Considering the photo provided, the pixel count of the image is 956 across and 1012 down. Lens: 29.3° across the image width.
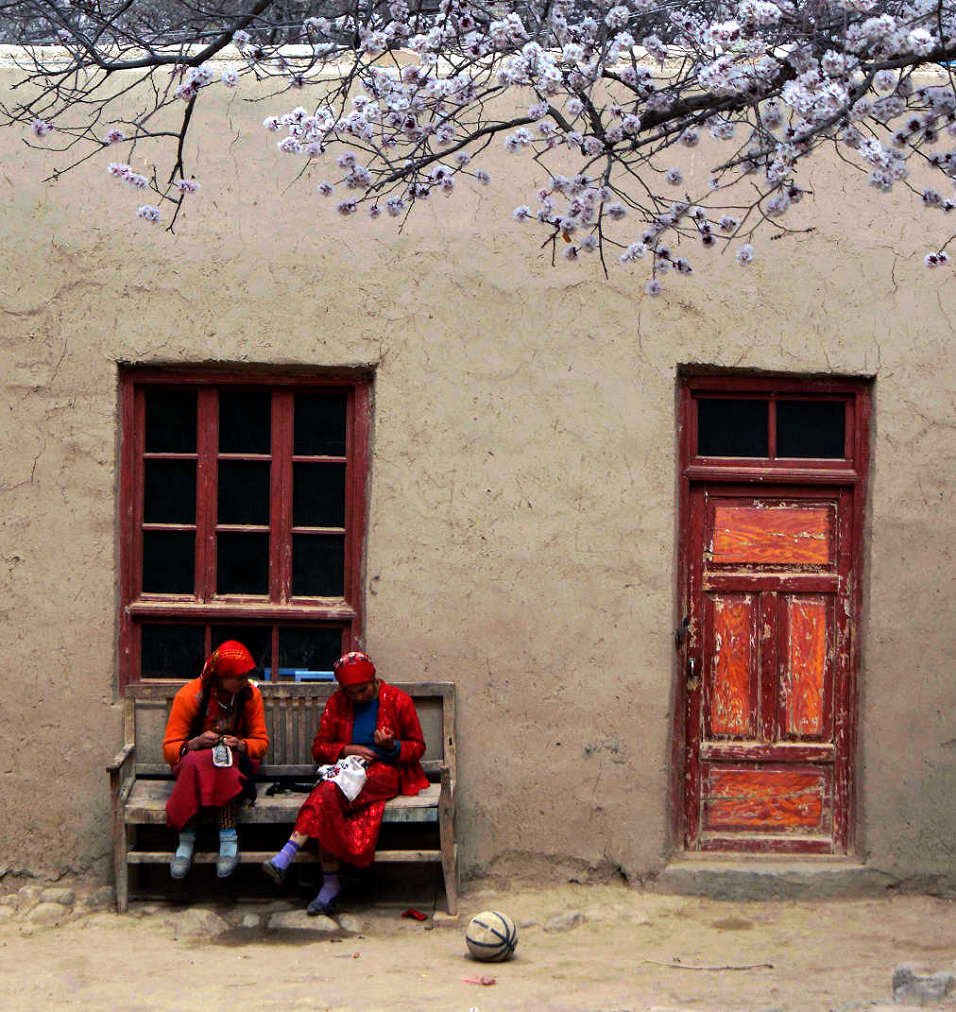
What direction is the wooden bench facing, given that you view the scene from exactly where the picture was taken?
facing the viewer

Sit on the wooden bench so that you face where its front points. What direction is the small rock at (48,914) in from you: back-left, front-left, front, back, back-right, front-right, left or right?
right

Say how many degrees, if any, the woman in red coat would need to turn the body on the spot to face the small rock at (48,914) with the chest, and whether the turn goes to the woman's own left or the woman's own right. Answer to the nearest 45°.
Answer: approximately 45° to the woman's own right

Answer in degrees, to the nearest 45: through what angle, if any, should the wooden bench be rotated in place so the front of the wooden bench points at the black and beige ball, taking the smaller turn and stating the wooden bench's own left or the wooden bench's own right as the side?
approximately 45° to the wooden bench's own left

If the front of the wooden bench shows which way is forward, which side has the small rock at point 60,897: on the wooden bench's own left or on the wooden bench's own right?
on the wooden bench's own right

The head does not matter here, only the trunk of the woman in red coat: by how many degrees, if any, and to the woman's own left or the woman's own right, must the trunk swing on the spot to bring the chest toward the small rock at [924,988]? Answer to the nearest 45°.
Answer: approximately 90° to the woman's own left

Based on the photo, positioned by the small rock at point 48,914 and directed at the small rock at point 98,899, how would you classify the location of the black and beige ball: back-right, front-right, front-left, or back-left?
front-right

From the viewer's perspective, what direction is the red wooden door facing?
toward the camera

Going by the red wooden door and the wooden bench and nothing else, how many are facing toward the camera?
2

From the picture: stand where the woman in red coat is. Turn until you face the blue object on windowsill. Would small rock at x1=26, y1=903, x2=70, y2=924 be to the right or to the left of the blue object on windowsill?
left

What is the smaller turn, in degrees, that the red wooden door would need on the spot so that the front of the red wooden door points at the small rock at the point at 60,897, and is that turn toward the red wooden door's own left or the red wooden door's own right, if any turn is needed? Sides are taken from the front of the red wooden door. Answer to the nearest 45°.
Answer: approximately 90° to the red wooden door's own right
